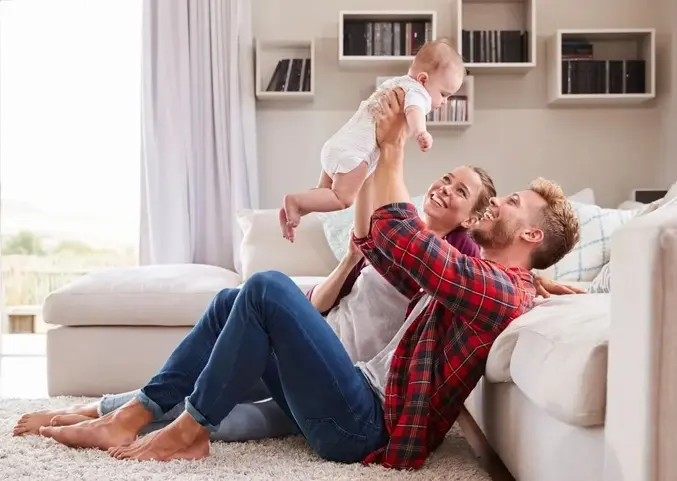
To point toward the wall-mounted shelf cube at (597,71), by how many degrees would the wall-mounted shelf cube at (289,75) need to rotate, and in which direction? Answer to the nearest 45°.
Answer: approximately 90° to its left

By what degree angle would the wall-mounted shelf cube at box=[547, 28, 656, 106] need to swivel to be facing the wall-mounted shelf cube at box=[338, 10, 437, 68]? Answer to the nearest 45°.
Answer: approximately 90° to its right

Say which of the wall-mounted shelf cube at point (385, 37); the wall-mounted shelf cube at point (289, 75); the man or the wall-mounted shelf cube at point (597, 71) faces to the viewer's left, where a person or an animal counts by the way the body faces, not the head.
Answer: the man

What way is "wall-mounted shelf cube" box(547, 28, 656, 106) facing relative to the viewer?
toward the camera

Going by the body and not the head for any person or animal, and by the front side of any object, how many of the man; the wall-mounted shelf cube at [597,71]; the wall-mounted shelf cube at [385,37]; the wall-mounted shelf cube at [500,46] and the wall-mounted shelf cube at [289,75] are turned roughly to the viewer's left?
1

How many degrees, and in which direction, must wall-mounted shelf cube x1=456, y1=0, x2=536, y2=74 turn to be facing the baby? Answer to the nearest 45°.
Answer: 0° — it already faces them

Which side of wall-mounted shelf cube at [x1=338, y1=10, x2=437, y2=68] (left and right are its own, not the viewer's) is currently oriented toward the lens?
front

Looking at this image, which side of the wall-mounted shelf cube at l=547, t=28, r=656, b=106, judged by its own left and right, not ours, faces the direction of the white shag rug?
front

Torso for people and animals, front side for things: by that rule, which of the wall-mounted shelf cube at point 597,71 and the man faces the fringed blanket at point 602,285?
the wall-mounted shelf cube

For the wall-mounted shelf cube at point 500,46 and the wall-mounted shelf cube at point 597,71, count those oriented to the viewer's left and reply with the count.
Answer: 0

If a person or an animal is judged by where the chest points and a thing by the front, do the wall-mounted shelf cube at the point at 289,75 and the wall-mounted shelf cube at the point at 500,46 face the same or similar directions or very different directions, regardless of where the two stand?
same or similar directions

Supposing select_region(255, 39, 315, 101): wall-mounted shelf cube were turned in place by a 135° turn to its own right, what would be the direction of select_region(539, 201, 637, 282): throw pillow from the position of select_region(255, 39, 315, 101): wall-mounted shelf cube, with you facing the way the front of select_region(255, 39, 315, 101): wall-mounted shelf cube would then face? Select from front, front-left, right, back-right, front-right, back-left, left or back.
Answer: back

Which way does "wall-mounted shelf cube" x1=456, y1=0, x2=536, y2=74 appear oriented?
toward the camera

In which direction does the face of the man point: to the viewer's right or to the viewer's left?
to the viewer's left

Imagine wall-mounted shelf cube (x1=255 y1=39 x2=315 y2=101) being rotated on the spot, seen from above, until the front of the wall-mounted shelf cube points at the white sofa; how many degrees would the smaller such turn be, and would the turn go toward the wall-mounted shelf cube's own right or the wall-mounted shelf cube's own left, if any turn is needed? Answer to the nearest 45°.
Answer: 0° — it already faces it

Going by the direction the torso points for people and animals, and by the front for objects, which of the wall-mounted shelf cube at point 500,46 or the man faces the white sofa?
the wall-mounted shelf cube

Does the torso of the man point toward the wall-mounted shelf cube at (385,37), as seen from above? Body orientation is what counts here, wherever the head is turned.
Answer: no

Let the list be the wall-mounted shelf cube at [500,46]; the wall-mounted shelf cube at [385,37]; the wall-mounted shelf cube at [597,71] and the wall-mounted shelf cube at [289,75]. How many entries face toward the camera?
4

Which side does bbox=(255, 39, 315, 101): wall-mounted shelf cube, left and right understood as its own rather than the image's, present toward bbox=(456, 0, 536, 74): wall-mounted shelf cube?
left

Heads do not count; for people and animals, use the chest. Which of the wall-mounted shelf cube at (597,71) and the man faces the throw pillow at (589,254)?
the wall-mounted shelf cube

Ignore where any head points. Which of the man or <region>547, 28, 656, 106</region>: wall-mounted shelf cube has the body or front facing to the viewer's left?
the man

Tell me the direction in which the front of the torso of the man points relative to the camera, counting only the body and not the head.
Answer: to the viewer's left

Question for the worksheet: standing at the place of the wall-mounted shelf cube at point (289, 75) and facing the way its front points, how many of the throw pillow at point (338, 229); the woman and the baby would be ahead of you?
3

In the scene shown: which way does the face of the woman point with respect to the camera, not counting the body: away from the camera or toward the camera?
toward the camera
